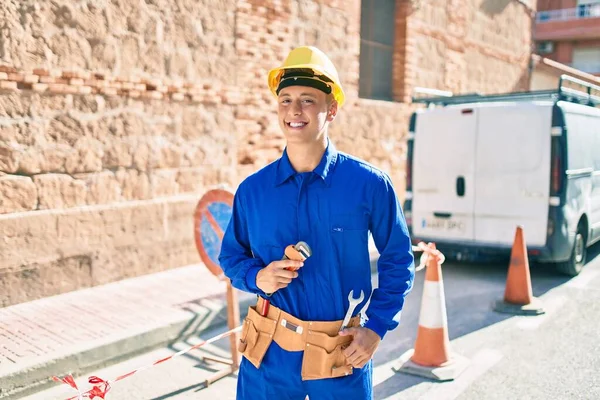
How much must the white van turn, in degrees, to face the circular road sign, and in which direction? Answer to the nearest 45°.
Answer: approximately 180°

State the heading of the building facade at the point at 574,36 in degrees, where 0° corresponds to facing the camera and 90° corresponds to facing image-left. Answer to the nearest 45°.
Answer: approximately 45°

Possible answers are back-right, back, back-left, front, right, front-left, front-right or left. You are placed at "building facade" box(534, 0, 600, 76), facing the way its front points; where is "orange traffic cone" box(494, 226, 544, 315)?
front-left

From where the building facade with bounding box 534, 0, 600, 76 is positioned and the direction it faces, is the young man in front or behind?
in front

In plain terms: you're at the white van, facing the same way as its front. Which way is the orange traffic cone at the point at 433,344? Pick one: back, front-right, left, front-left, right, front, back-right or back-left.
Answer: back-right

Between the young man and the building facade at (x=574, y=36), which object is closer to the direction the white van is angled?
the building facade

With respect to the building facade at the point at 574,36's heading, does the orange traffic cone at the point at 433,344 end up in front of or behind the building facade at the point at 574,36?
in front

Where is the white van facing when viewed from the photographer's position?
facing away from the viewer and to the right of the viewer

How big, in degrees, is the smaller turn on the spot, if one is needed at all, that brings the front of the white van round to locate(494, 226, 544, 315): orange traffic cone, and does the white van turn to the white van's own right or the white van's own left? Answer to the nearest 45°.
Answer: approximately 135° to the white van's own right

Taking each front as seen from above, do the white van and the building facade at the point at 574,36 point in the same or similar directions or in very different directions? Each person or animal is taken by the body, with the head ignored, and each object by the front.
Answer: very different directions
